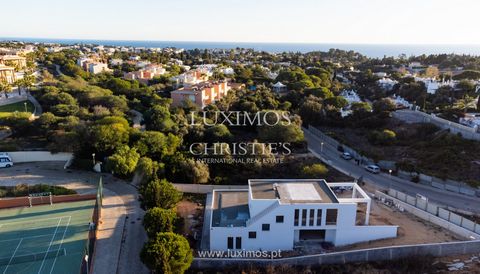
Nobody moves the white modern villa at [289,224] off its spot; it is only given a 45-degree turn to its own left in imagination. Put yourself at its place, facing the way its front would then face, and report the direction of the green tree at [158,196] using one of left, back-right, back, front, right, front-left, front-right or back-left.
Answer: back-right

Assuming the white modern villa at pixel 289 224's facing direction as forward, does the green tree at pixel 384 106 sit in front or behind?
behind

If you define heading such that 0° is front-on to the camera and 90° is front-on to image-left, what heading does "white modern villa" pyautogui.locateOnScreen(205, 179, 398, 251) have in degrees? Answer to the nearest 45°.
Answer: approximately 0°

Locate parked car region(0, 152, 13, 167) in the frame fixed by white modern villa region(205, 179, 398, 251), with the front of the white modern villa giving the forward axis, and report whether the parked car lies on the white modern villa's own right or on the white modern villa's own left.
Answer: on the white modern villa's own right

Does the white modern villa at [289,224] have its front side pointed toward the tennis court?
no

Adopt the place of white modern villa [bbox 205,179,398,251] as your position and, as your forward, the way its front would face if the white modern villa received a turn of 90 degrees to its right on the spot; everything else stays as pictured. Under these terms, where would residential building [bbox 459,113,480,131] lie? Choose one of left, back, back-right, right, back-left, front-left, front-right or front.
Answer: back-right

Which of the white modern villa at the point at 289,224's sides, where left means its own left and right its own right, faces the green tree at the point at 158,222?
right

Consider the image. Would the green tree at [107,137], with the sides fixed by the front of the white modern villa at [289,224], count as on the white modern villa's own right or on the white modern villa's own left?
on the white modern villa's own right

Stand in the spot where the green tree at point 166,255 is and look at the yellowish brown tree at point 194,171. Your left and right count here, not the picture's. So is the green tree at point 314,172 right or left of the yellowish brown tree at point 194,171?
right

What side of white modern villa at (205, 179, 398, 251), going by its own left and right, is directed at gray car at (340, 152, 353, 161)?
back

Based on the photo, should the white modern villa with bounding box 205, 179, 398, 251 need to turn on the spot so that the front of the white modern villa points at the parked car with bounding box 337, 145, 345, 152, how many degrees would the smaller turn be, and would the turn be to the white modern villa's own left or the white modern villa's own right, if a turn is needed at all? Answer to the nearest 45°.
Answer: approximately 180°

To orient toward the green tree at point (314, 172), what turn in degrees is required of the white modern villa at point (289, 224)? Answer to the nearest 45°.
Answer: approximately 180°

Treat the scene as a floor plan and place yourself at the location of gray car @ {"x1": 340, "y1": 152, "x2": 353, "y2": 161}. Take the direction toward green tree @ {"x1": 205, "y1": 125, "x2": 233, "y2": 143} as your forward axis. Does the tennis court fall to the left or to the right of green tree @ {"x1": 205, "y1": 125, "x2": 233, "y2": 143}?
left

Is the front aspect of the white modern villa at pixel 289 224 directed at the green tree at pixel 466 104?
no

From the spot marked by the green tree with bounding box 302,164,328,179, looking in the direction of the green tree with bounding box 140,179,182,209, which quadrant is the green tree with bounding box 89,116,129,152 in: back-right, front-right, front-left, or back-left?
front-right

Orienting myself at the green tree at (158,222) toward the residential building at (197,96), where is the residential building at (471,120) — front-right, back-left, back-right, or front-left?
front-right

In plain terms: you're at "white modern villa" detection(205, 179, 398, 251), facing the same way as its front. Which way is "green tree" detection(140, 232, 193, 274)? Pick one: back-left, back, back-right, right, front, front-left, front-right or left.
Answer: front-right
